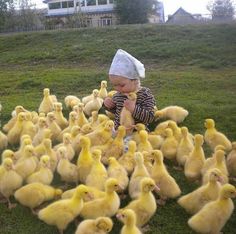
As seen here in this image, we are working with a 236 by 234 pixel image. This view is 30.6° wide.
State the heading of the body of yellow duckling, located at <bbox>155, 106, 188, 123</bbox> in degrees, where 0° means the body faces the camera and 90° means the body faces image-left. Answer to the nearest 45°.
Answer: approximately 90°

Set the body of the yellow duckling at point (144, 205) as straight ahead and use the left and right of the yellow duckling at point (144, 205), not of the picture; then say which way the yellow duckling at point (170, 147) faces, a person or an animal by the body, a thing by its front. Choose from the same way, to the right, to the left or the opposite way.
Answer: to the left

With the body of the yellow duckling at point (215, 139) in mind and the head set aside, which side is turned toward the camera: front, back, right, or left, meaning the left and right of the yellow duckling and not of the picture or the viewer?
left

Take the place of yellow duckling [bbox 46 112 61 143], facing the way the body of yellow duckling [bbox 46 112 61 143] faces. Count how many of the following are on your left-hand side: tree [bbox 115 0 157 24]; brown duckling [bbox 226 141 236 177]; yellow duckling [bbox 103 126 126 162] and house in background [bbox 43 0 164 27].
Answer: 2

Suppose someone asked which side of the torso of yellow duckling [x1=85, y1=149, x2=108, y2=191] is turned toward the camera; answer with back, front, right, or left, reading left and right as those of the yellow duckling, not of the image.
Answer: back

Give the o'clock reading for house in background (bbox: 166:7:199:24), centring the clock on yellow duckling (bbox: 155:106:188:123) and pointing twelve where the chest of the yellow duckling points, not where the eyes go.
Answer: The house in background is roughly at 3 o'clock from the yellow duckling.

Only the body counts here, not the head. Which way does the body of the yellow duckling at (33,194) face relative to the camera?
to the viewer's right

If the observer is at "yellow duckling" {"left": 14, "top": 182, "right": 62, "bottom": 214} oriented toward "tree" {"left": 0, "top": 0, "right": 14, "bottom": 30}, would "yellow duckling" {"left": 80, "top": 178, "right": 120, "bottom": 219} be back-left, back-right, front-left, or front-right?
back-right

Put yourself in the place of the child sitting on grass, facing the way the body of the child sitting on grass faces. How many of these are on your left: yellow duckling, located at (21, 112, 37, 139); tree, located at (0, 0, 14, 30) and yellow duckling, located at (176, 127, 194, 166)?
1

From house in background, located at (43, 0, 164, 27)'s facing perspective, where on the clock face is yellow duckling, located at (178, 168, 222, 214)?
The yellow duckling is roughly at 12 o'clock from the house in background.
